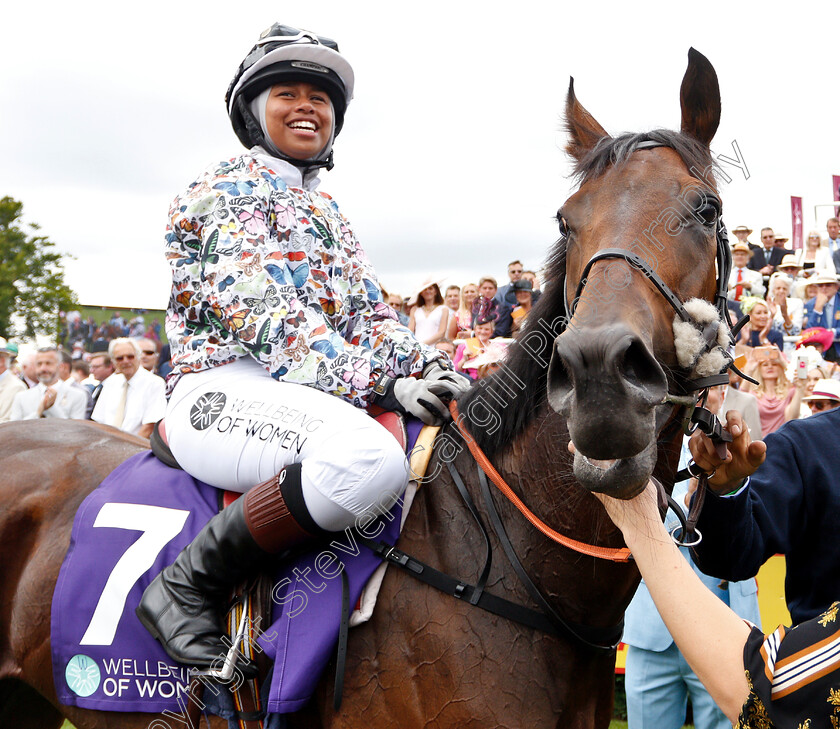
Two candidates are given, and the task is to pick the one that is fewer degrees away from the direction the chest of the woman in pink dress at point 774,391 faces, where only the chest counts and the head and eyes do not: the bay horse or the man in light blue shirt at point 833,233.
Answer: the bay horse

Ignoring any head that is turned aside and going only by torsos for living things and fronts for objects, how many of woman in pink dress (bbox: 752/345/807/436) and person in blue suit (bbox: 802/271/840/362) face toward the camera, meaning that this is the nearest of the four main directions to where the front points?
2

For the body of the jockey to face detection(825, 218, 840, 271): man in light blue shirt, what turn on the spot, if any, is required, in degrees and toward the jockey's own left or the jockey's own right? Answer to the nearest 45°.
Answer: approximately 90° to the jockey's own left

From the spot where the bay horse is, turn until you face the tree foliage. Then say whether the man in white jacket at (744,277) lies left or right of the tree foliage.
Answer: right

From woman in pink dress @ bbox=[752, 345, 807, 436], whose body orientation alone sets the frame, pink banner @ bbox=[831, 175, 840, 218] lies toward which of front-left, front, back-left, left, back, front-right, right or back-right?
back

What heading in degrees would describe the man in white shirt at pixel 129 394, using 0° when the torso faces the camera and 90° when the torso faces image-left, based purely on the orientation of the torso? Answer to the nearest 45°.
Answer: approximately 0°

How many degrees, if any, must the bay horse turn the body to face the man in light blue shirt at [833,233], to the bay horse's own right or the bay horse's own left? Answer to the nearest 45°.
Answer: approximately 90° to the bay horse's own left

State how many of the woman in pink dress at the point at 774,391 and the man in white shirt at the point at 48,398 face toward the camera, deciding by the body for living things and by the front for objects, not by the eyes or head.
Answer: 2

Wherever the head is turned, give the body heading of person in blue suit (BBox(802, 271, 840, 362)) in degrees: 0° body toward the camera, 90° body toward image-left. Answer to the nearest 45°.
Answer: approximately 0°

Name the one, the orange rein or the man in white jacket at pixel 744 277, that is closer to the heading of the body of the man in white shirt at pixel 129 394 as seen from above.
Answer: the orange rein

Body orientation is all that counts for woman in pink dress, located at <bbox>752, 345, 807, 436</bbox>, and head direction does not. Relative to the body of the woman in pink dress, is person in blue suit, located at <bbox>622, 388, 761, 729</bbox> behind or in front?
in front

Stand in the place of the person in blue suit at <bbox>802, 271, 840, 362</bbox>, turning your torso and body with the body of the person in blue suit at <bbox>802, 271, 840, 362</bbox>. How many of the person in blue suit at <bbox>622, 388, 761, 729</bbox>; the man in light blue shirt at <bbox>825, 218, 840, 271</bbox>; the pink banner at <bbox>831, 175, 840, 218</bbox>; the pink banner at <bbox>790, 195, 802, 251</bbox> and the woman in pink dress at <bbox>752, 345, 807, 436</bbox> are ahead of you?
2
